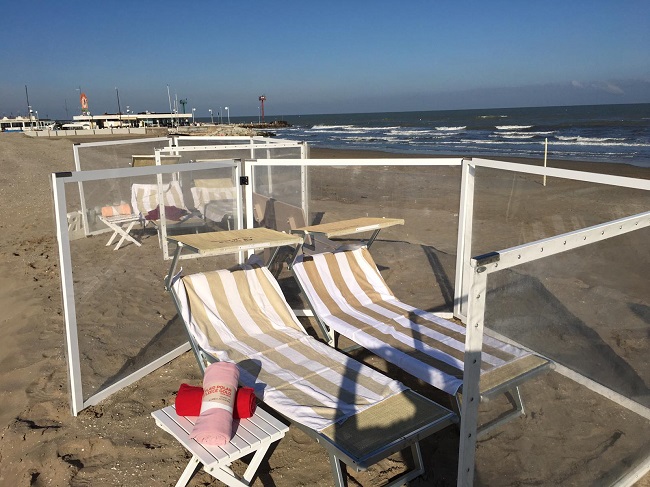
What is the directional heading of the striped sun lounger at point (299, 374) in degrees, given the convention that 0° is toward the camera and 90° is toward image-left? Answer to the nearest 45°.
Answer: approximately 315°

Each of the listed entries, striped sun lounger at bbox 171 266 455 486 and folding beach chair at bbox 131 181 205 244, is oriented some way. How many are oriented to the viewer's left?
0

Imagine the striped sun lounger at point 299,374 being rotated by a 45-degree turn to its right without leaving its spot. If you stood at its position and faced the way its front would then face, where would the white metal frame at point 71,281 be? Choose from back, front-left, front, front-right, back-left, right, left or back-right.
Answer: right

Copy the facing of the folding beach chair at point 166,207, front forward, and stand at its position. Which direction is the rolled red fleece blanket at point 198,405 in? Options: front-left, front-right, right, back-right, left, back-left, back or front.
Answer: front-right

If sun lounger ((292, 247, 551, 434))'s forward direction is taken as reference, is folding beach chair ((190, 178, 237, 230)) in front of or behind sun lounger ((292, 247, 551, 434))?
behind

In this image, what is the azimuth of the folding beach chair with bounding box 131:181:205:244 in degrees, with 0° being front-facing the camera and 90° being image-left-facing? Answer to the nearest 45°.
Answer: approximately 315°

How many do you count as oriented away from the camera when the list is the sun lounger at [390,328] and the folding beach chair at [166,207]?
0

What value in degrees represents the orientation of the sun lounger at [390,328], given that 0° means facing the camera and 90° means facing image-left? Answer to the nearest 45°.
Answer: approximately 315°

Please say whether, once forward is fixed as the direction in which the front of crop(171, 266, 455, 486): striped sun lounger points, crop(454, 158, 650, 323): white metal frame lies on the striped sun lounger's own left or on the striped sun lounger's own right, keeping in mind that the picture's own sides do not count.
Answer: on the striped sun lounger's own left

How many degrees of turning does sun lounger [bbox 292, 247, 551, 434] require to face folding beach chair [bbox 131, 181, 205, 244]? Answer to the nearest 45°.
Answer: approximately 180°

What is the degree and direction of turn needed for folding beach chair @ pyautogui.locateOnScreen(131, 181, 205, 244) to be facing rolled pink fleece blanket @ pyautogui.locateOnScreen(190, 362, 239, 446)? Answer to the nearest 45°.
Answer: approximately 45° to its right

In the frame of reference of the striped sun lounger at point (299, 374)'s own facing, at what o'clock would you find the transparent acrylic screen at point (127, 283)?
The transparent acrylic screen is roughly at 6 o'clock from the striped sun lounger.

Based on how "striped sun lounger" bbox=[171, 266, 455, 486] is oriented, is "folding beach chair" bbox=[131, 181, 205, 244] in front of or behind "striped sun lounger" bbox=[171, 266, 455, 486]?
behind

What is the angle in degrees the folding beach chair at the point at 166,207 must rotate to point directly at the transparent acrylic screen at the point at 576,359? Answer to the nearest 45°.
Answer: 0° — it already faces it
